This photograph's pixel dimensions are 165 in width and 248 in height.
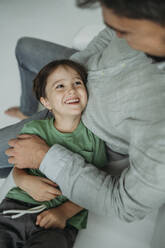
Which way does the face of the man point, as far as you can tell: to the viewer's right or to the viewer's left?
to the viewer's left

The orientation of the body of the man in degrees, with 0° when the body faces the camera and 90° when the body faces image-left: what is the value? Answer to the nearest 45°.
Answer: approximately 90°
